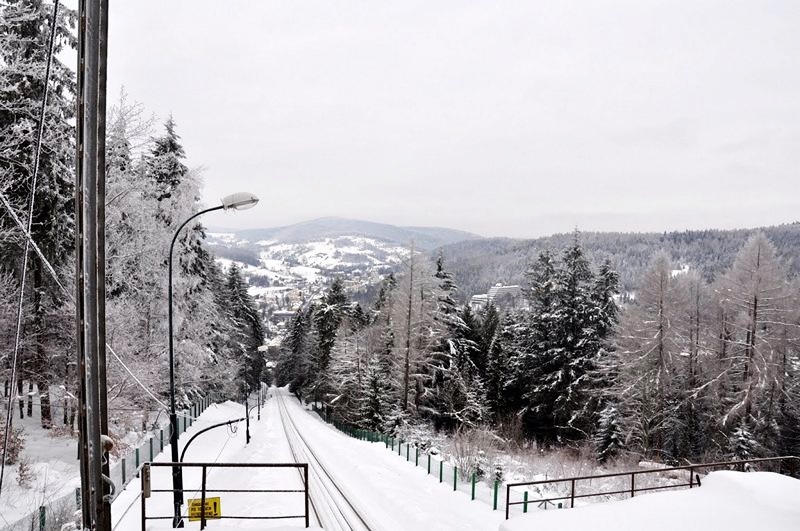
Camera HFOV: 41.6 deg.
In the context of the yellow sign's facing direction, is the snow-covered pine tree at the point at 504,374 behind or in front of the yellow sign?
behind

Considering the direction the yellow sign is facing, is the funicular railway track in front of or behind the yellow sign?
behind

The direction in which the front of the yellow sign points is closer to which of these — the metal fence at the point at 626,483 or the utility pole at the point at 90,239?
the utility pole

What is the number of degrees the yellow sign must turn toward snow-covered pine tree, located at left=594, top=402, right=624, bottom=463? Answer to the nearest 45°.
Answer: approximately 135° to its left

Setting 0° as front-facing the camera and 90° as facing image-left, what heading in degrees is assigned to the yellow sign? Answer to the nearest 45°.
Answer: approximately 0°

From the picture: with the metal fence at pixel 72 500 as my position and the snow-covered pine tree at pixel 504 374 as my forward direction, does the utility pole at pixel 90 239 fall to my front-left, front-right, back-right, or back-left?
back-right

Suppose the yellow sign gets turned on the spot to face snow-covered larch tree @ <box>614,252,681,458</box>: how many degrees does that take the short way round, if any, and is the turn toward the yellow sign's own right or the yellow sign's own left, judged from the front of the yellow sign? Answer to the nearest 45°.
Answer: approximately 135° to the yellow sign's own left

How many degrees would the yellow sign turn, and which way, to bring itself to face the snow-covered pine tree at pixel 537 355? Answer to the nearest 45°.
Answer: approximately 135° to its left
